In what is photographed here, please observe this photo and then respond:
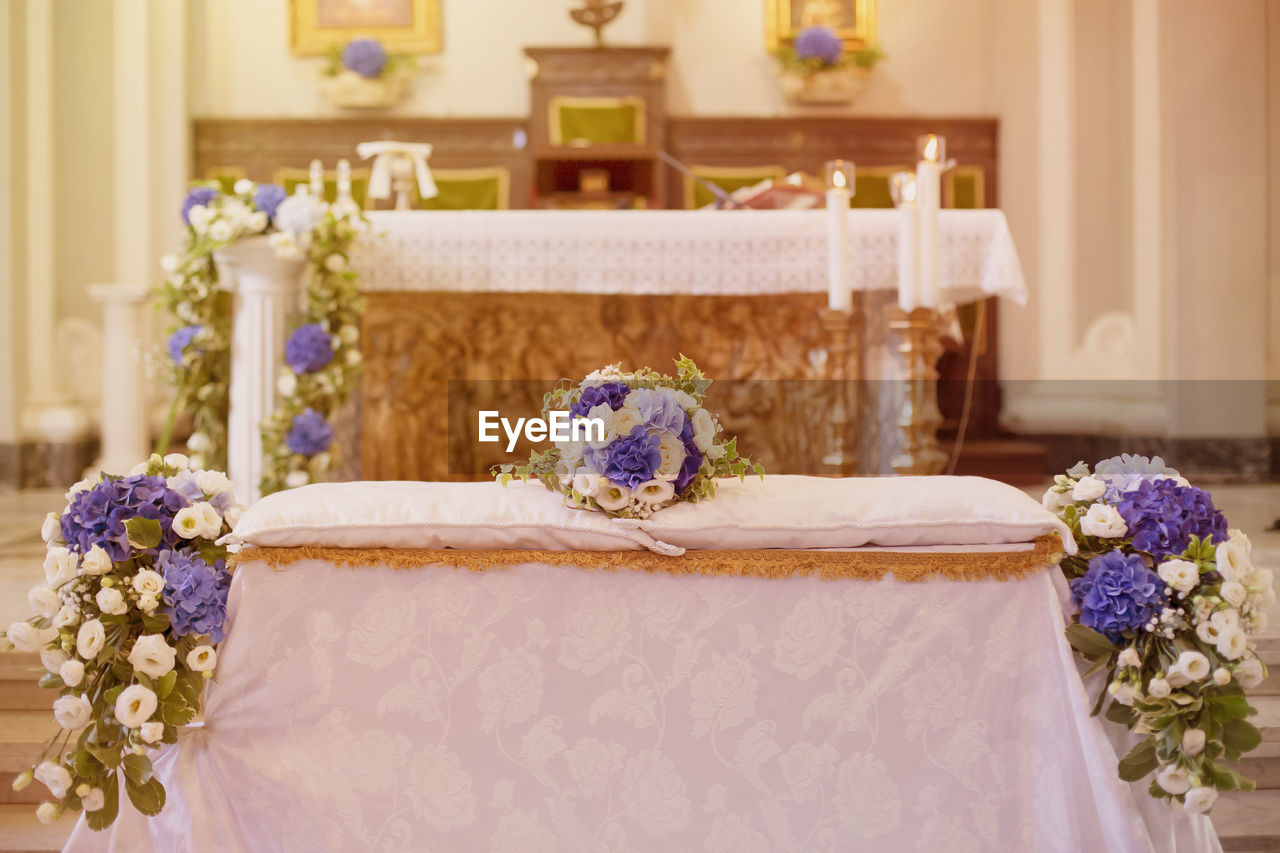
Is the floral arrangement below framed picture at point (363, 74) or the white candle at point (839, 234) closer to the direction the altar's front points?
the white candle

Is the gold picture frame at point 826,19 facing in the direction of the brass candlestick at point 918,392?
yes

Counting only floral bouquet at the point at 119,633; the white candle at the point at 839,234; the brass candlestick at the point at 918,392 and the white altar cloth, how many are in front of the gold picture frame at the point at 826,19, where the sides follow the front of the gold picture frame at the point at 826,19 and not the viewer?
4

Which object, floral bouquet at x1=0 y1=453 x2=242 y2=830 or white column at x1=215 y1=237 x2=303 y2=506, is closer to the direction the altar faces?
the floral bouquet

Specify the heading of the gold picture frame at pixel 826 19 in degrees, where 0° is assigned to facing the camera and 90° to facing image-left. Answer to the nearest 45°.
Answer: approximately 0°

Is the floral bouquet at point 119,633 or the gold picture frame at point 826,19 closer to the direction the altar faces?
the floral bouquet

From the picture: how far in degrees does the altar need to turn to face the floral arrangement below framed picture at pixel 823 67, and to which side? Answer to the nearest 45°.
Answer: approximately 180°

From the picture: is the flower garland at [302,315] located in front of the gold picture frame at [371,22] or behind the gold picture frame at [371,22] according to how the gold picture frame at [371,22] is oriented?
in front

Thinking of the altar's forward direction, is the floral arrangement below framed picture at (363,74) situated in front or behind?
behind

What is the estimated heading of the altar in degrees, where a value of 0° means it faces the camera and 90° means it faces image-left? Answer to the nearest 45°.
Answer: approximately 0°
